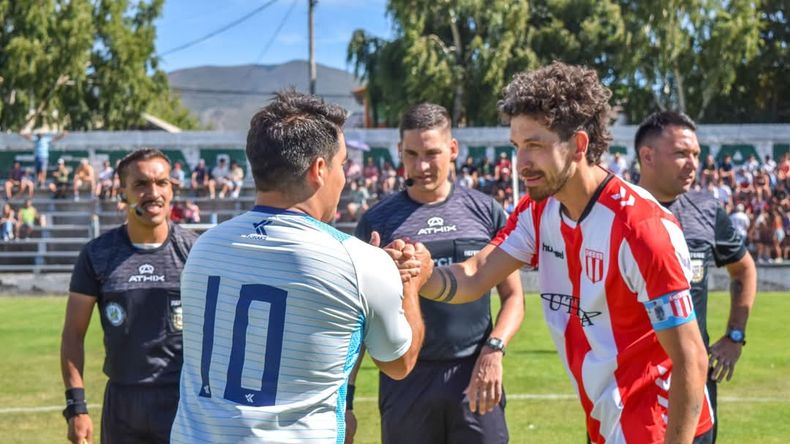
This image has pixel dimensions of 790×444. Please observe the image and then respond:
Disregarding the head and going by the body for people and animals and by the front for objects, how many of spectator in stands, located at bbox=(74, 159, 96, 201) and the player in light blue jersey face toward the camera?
1

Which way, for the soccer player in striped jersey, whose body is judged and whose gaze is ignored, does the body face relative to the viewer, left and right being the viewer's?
facing the viewer and to the left of the viewer

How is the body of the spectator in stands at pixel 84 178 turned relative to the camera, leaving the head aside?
toward the camera

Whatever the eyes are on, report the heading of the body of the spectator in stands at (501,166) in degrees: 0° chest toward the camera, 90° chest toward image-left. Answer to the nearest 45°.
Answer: approximately 0°

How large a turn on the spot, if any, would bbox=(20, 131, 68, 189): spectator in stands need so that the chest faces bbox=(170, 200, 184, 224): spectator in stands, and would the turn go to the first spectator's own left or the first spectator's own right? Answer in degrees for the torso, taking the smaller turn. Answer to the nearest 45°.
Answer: approximately 45° to the first spectator's own left

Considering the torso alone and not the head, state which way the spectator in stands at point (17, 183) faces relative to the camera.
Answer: toward the camera

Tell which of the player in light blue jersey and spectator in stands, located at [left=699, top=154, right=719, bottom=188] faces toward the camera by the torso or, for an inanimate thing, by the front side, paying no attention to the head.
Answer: the spectator in stands

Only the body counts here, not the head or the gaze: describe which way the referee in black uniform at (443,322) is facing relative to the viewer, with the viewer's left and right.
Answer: facing the viewer

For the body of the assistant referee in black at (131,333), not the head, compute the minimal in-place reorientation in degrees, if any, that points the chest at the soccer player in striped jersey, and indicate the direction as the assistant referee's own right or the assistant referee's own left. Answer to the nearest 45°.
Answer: approximately 45° to the assistant referee's own left

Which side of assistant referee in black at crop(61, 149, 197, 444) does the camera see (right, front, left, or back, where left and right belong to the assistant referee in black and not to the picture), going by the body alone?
front

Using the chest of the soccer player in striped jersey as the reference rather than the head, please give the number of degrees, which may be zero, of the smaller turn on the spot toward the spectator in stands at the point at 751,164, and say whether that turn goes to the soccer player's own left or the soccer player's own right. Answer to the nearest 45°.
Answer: approximately 135° to the soccer player's own right

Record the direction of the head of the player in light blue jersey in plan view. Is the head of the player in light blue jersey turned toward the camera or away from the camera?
away from the camera

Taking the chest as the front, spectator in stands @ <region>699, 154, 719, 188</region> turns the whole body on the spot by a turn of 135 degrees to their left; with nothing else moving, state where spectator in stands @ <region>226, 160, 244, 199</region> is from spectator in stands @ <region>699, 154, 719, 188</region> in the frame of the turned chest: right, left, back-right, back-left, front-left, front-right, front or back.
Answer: back-left

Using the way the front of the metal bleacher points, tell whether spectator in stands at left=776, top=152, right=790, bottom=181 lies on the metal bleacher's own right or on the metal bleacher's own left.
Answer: on the metal bleacher's own left
